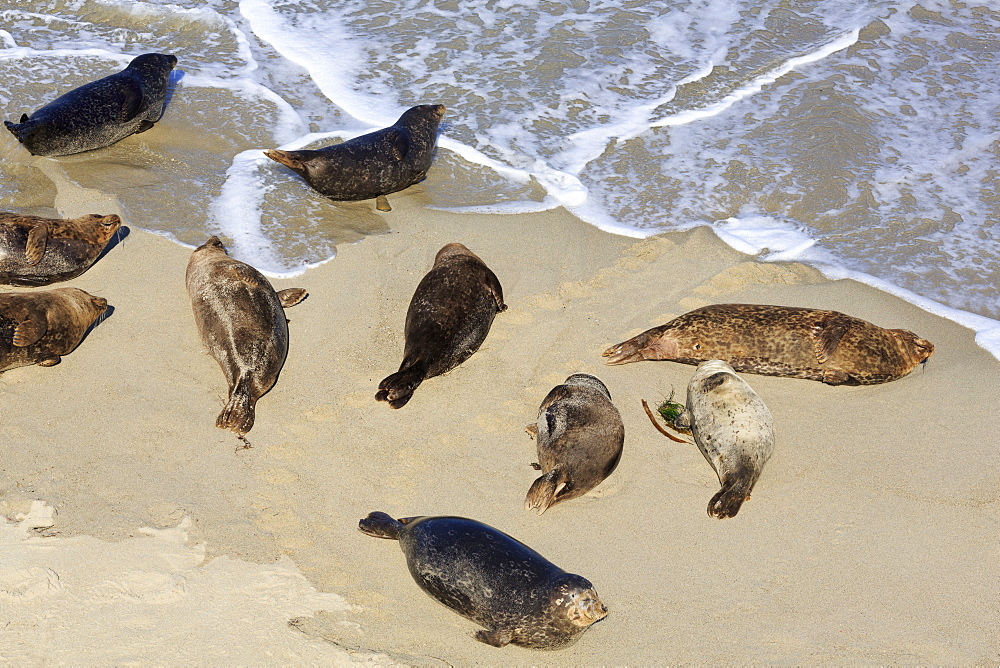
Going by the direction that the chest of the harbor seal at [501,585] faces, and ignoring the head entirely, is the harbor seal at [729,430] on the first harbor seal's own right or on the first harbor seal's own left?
on the first harbor seal's own left

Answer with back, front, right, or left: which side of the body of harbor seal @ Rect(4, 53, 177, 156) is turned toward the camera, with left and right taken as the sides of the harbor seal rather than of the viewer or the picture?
right

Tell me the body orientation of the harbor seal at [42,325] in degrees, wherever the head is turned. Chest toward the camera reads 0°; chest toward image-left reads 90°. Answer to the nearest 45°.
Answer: approximately 270°

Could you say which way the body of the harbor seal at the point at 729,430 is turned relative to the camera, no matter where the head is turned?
away from the camera

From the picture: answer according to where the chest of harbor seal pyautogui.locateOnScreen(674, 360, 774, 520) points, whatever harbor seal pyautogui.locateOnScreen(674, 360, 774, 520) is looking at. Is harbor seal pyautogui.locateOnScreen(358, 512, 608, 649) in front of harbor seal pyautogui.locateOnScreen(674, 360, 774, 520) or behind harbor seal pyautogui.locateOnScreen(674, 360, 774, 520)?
behind

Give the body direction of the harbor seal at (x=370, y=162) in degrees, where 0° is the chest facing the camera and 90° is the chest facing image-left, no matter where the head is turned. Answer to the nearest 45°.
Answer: approximately 270°

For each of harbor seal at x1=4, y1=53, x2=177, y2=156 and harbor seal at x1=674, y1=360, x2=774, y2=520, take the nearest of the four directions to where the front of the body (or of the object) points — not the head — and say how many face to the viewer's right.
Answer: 1
